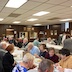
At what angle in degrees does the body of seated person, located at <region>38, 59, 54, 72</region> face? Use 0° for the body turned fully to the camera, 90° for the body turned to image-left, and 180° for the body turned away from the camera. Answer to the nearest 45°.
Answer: approximately 225°

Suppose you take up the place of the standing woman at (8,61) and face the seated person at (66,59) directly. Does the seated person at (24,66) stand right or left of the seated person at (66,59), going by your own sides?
right

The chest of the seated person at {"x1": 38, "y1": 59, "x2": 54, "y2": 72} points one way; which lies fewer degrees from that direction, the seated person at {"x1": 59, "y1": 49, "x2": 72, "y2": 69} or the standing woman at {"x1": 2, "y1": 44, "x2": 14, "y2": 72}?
the seated person

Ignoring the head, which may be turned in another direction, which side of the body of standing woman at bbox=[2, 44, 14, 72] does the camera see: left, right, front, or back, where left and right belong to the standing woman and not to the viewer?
right

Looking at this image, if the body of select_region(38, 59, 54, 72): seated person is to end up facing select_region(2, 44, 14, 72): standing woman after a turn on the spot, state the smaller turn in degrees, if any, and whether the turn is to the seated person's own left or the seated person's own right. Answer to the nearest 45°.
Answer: approximately 90° to the seated person's own left
